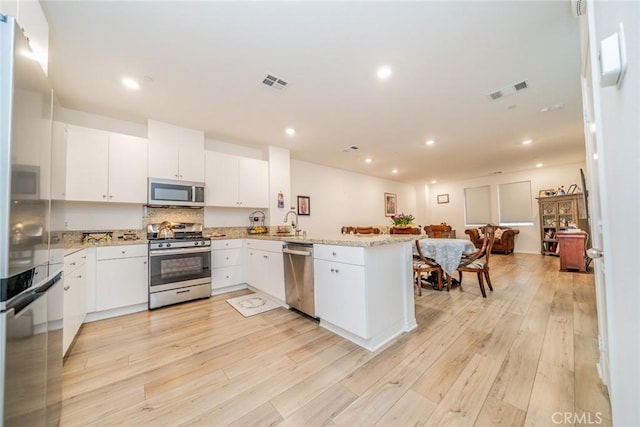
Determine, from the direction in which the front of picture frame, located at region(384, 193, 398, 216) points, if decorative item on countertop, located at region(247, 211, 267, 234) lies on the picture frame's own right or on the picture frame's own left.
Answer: on the picture frame's own right

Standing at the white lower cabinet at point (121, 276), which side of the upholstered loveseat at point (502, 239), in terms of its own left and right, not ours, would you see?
front

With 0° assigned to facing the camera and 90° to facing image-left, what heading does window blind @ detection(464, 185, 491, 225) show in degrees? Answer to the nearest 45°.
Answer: approximately 0°

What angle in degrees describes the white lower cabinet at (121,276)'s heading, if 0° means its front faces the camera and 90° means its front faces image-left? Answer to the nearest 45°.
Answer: approximately 0°

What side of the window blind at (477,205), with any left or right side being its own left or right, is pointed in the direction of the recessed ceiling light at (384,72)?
front

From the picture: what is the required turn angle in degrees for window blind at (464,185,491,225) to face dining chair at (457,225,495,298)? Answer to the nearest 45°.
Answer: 0° — it already faces it

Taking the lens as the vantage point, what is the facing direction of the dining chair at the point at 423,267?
facing away from the viewer and to the right of the viewer

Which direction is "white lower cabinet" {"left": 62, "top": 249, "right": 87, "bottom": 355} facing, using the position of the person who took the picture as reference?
facing to the right of the viewer

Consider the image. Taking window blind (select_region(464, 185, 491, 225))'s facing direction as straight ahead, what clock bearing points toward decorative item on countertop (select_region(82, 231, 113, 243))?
The decorative item on countertop is roughly at 1 o'clock from the window blind.

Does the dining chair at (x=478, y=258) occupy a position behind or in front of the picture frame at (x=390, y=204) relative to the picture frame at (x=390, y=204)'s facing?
in front
